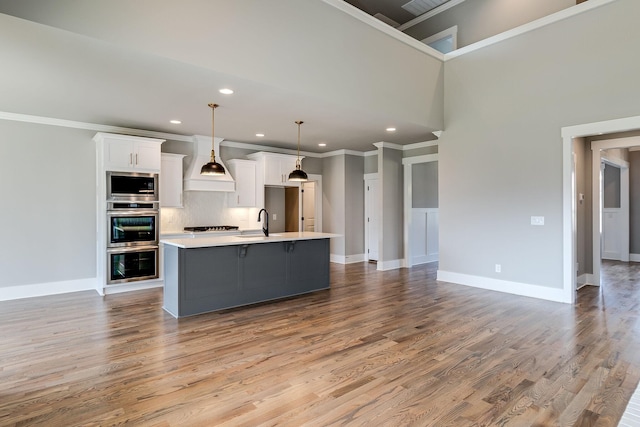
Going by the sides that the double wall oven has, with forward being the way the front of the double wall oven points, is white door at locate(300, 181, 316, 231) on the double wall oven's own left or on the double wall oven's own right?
on the double wall oven's own left

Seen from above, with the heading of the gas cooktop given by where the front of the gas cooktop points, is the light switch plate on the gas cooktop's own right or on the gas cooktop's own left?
on the gas cooktop's own left

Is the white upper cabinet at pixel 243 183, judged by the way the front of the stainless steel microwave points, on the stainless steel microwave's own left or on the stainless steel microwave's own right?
on the stainless steel microwave's own left

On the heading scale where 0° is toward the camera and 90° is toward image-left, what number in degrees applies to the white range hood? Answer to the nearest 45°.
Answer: approximately 0°

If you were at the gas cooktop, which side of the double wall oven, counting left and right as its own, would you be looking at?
left

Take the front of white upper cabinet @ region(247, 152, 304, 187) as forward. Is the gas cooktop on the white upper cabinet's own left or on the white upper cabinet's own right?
on the white upper cabinet's own right
